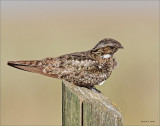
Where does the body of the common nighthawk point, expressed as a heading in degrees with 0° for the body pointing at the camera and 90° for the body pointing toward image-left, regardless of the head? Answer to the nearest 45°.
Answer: approximately 270°
